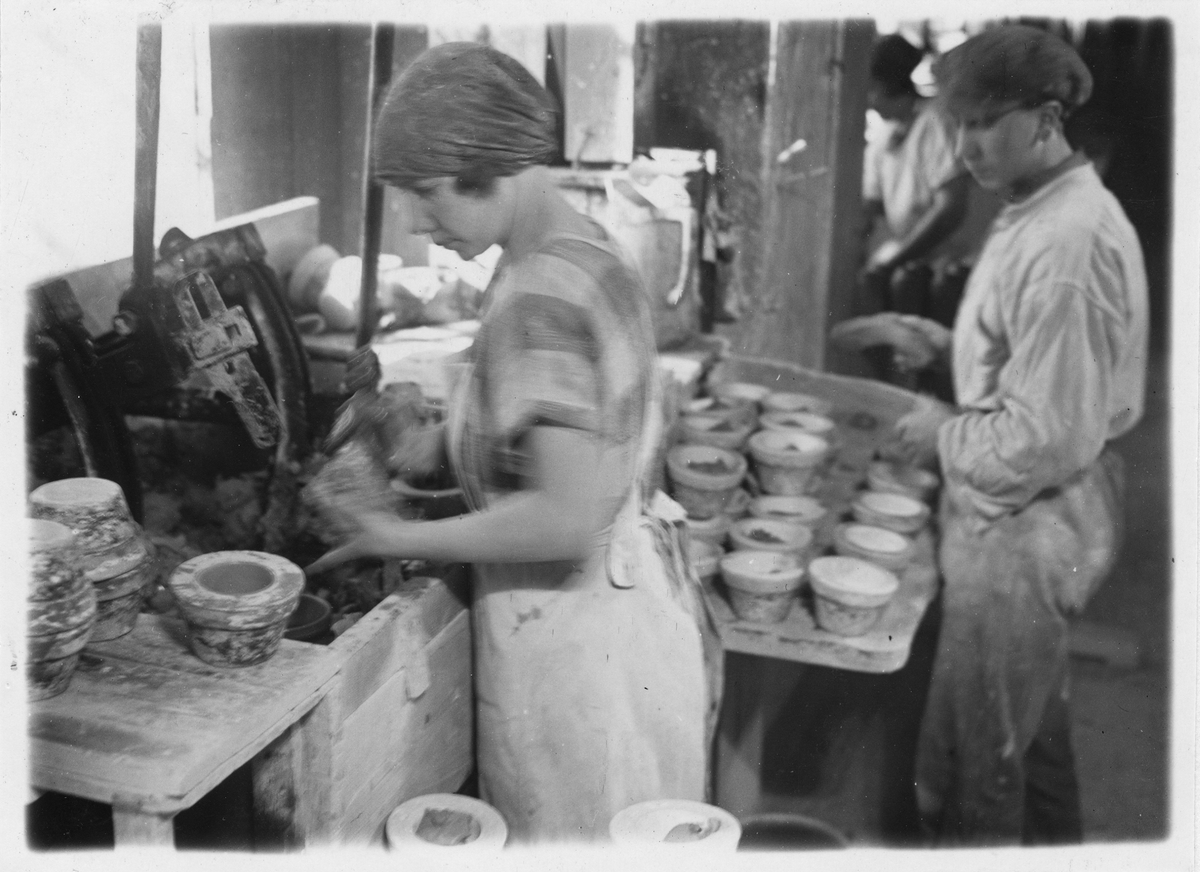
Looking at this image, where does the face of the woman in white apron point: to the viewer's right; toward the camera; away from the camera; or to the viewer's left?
to the viewer's left

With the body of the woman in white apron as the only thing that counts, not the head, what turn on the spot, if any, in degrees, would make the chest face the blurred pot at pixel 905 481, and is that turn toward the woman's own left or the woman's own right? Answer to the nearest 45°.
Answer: approximately 135° to the woman's own right

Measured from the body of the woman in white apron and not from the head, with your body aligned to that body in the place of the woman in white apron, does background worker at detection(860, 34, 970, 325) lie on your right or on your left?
on your right

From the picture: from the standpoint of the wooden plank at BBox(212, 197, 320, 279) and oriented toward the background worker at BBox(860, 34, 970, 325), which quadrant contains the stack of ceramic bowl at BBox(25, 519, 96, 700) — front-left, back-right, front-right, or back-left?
back-right

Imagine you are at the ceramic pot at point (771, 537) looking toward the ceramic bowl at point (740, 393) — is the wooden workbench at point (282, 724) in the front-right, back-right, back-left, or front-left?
back-left

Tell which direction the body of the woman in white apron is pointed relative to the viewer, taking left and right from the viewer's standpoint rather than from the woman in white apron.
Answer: facing to the left of the viewer

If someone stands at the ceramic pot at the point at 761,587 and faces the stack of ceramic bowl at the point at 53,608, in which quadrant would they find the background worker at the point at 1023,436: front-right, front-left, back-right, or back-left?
back-left

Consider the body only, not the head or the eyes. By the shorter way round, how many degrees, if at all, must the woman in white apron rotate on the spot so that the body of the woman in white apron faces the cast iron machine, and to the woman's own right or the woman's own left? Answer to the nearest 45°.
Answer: approximately 45° to the woman's own right

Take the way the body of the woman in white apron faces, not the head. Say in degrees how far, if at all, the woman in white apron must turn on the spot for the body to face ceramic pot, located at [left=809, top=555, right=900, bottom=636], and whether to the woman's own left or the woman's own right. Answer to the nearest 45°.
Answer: approximately 135° to the woman's own right

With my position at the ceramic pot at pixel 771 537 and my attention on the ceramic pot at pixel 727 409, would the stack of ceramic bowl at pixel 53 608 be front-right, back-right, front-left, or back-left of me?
back-left
